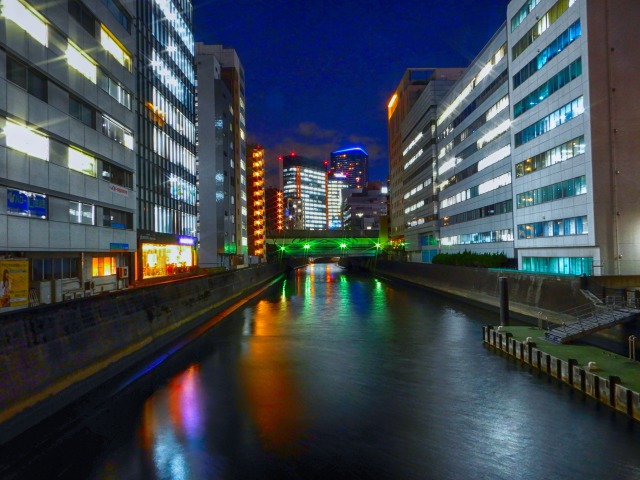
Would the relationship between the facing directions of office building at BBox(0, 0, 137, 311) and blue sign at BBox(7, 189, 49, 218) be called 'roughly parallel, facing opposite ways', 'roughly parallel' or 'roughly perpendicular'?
roughly parallel

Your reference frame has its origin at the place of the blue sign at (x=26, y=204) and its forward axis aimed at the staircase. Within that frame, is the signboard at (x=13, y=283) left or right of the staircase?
right

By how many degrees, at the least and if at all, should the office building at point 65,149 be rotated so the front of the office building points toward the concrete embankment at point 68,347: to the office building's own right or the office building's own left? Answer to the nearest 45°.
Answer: approximately 45° to the office building's own right

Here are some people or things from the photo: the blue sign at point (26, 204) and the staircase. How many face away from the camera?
0

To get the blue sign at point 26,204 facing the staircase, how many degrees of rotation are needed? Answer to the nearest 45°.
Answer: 0° — it already faces it

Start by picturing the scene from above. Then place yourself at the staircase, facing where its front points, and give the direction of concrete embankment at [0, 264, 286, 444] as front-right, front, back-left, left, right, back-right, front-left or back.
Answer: front

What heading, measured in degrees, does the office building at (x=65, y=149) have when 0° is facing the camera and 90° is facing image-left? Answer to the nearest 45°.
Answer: approximately 315°

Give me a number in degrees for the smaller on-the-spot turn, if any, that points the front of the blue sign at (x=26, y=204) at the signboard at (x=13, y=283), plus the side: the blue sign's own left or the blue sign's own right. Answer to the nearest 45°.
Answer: approximately 45° to the blue sign's own right

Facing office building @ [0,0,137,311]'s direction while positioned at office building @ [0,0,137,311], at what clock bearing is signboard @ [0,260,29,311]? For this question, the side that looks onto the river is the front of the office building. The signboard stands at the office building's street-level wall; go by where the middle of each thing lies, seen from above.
The signboard is roughly at 2 o'clock from the office building.

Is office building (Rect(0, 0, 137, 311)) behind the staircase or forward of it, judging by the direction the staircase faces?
forward

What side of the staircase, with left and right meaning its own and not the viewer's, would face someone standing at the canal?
front

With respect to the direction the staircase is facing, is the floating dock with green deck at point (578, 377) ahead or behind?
ahead

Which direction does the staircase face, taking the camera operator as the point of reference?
facing the viewer and to the left of the viewer

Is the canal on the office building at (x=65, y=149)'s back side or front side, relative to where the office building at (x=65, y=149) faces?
on the front side

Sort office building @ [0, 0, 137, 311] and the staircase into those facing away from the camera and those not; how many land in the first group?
0
